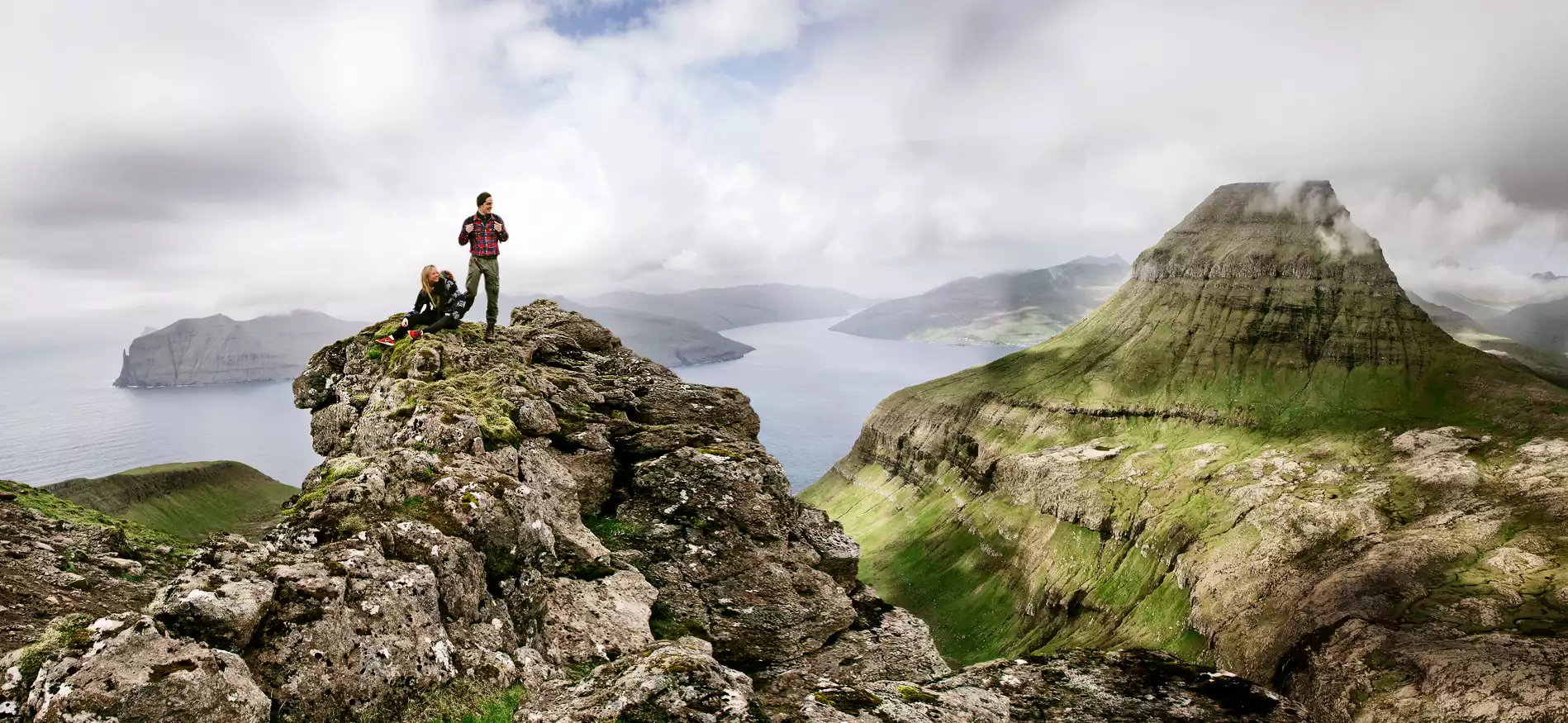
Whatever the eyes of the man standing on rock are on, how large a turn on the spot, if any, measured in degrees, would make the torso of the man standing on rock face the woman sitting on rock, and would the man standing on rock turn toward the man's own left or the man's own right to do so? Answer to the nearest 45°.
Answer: approximately 135° to the man's own right

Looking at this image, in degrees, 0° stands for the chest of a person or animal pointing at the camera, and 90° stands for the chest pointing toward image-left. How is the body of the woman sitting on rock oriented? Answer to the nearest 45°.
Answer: approximately 45°

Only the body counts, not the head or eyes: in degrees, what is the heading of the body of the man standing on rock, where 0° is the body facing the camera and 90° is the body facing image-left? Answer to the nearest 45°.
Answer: approximately 0°

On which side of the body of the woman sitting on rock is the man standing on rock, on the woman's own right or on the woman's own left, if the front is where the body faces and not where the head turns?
on the woman's own left
